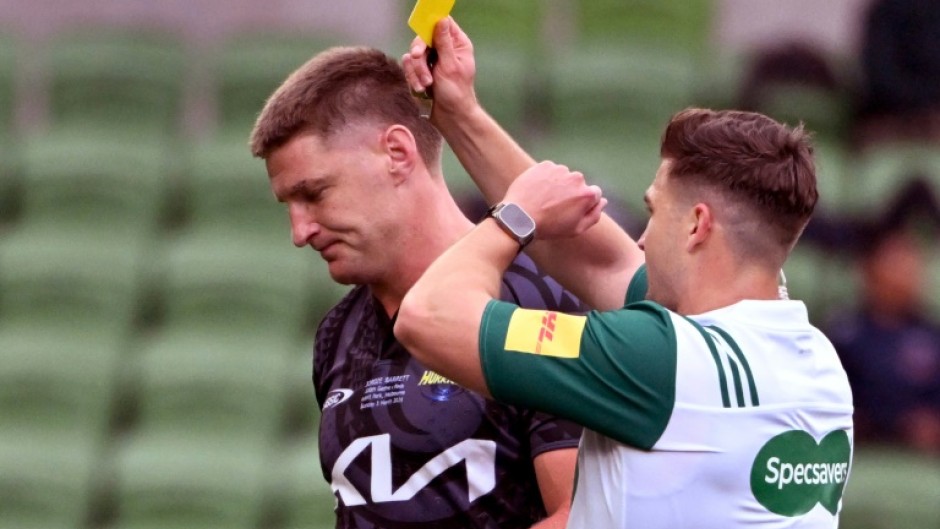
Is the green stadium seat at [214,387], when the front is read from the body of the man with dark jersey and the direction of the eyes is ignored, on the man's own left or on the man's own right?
on the man's own right

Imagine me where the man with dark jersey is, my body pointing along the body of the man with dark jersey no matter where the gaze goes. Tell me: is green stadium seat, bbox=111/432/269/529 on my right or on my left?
on my right

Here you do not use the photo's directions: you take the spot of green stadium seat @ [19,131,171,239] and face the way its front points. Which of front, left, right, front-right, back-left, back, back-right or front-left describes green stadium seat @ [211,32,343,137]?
left

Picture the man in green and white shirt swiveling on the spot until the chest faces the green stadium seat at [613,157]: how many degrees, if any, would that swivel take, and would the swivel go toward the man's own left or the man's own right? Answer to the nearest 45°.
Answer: approximately 45° to the man's own right

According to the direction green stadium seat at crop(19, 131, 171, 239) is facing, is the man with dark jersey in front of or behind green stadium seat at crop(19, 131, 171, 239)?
in front

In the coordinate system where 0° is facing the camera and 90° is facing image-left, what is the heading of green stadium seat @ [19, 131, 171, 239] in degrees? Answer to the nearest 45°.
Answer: approximately 0°

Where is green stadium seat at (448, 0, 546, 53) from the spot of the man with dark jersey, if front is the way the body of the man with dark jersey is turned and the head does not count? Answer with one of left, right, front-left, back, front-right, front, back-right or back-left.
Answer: back-right

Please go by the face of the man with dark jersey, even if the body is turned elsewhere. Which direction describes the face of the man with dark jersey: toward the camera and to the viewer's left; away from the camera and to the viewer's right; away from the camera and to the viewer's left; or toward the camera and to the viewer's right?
toward the camera and to the viewer's left

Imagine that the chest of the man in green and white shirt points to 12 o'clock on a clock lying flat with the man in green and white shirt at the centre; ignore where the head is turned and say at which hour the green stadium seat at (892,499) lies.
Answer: The green stadium seat is roughly at 2 o'clock from the man in green and white shirt.

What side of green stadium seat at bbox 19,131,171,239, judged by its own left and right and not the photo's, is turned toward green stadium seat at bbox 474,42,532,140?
left

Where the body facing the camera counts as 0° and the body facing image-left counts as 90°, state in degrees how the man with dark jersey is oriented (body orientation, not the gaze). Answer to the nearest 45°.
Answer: approximately 45°

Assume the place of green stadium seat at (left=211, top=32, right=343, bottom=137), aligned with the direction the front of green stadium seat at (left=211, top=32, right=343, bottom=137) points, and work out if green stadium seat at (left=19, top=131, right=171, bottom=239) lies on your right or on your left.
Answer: on your right
